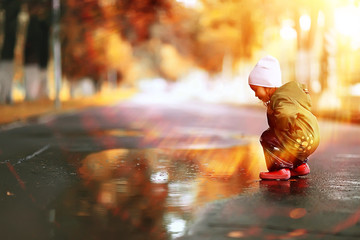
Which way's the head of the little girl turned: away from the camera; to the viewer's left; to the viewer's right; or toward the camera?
to the viewer's left

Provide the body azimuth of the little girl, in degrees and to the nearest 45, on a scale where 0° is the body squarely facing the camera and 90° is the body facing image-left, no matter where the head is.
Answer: approximately 90°
